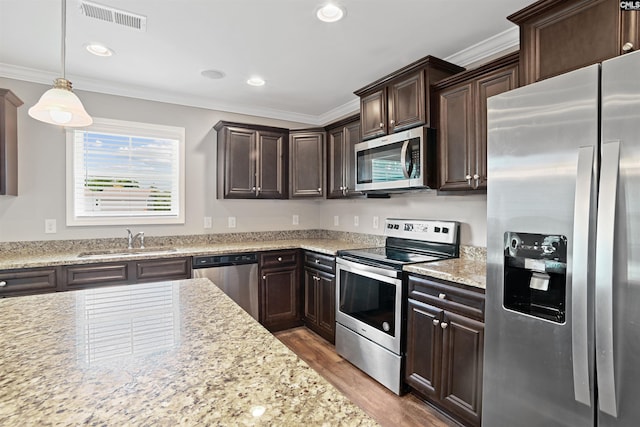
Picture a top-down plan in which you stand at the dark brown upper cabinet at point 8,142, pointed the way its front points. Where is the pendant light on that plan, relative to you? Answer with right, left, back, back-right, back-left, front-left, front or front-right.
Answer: front

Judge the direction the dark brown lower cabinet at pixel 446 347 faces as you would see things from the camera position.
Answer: facing the viewer and to the left of the viewer

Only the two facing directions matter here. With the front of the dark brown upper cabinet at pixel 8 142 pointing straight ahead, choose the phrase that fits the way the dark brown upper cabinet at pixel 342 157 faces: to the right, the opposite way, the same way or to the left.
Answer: to the right

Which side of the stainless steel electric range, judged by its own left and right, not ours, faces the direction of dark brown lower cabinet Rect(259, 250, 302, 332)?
right

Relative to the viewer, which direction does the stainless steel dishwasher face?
toward the camera

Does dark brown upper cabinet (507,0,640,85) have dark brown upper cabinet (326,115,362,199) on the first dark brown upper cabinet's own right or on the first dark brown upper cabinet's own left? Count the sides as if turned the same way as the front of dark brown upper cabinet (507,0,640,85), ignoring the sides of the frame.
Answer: on the first dark brown upper cabinet's own right

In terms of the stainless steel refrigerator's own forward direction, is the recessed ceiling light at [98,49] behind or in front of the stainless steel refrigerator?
in front

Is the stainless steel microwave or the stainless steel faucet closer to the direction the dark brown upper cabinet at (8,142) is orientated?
the stainless steel microwave

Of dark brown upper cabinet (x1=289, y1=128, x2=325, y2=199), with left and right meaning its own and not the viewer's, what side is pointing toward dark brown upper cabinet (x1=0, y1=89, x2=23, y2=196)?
right

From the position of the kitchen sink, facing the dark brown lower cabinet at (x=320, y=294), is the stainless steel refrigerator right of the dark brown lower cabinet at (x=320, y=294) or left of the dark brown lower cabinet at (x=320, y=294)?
right

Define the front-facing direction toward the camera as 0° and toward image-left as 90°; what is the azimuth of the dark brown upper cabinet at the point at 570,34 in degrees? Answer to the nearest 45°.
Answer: approximately 45°

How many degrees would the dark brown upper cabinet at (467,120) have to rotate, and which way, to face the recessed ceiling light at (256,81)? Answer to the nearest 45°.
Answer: approximately 45° to its right

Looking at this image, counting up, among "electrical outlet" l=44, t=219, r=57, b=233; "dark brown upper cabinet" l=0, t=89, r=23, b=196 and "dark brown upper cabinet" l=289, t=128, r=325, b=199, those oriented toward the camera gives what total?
3

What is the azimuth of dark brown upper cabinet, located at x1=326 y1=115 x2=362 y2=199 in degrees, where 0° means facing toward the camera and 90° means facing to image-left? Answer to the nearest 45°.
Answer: approximately 45°

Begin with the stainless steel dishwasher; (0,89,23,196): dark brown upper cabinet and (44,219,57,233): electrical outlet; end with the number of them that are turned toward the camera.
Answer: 3

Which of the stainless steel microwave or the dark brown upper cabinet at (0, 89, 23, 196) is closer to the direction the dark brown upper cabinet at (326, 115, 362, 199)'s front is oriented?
the dark brown upper cabinet
